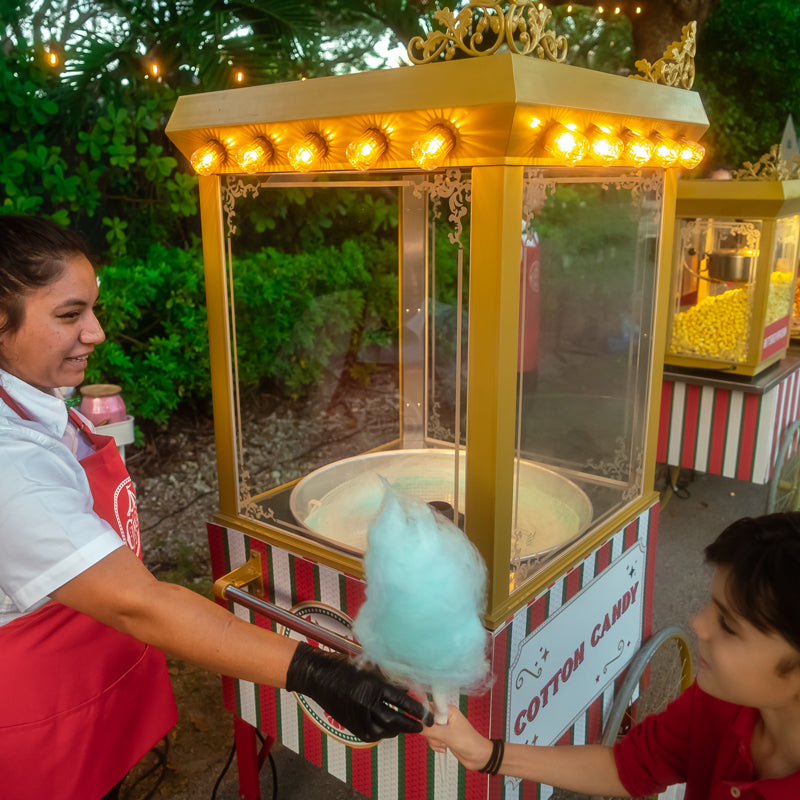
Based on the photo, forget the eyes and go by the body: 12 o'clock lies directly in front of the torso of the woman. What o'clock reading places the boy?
The boy is roughly at 1 o'clock from the woman.

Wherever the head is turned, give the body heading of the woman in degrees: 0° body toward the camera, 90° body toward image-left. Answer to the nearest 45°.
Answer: approximately 270°

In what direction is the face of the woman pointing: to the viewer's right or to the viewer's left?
to the viewer's right

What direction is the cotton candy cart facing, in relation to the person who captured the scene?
facing the viewer and to the right of the viewer

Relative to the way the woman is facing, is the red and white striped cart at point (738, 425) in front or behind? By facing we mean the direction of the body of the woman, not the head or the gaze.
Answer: in front

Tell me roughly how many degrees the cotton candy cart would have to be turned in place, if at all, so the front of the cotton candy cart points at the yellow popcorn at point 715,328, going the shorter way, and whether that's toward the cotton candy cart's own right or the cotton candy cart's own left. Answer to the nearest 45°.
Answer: approximately 90° to the cotton candy cart's own left

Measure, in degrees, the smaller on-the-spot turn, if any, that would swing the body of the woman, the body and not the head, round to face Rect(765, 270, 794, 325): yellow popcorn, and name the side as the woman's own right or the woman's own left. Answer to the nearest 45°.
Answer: approximately 45° to the woman's own left

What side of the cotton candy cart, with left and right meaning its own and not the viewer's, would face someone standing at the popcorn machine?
left

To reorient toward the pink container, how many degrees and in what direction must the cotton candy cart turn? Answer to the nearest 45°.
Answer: approximately 180°

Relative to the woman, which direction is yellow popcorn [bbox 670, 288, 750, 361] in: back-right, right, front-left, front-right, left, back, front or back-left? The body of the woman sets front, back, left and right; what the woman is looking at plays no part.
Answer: front-left

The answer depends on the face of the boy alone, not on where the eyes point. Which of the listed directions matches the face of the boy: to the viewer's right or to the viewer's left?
to the viewer's left

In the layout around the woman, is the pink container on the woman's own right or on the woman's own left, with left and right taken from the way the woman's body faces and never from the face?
on the woman's own left

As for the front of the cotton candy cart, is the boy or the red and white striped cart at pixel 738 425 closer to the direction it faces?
the boy
